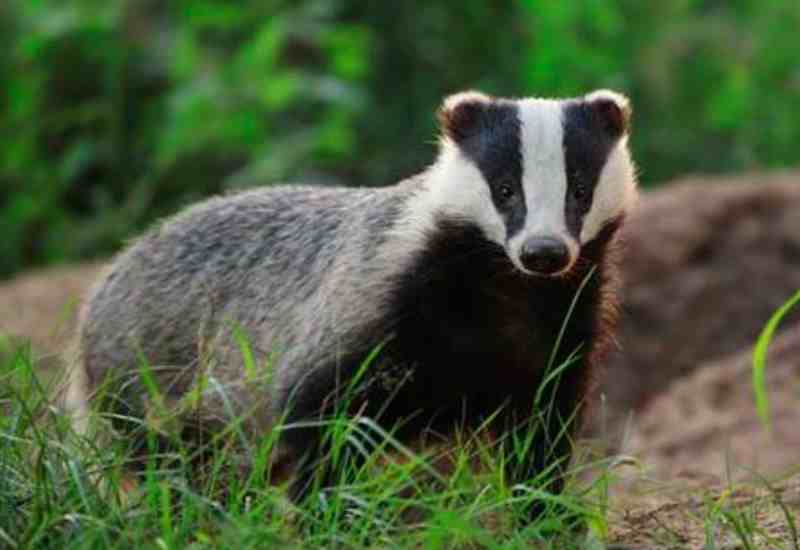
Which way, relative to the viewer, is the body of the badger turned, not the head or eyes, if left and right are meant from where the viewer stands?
facing the viewer and to the right of the viewer
